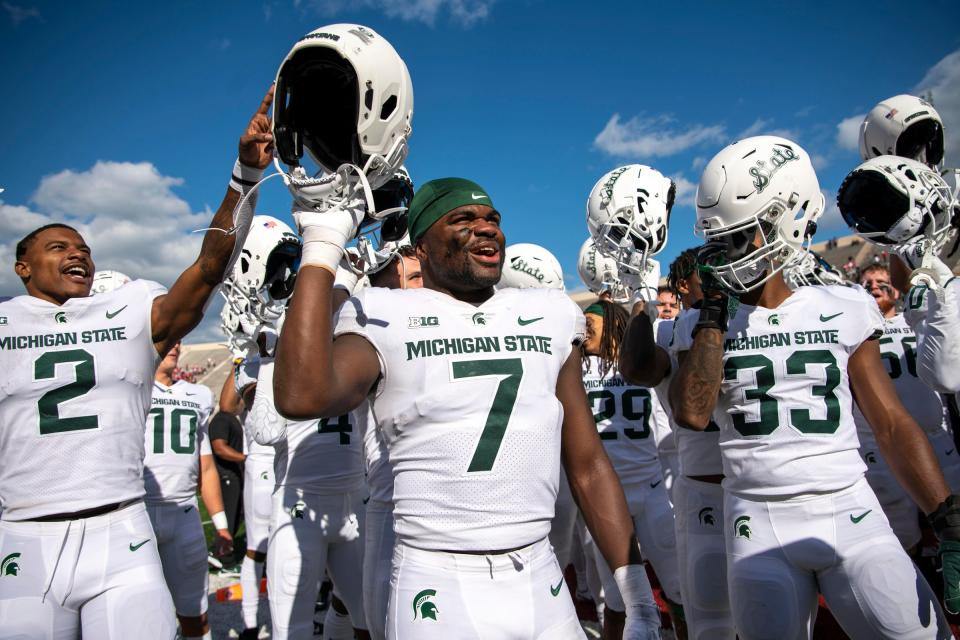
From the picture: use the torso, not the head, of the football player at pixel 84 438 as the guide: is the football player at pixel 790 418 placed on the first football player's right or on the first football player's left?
on the first football player's left

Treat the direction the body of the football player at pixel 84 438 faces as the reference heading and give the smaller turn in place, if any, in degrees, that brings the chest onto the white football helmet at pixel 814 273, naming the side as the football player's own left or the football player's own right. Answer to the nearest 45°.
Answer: approximately 90° to the football player's own left

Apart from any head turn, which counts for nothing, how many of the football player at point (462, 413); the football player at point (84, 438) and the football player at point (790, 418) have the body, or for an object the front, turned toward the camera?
3

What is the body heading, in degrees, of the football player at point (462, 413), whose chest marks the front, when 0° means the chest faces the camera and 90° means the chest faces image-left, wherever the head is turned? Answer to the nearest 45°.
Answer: approximately 0°

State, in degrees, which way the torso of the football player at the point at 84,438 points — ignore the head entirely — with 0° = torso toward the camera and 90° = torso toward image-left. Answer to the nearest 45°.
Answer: approximately 0°

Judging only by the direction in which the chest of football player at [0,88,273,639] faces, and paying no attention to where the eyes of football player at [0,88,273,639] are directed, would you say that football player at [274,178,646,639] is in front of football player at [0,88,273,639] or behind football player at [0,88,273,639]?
in front

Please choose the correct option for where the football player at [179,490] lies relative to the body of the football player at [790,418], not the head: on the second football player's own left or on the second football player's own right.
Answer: on the second football player's own right

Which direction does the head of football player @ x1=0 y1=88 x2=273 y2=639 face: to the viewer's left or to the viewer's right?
to the viewer's right

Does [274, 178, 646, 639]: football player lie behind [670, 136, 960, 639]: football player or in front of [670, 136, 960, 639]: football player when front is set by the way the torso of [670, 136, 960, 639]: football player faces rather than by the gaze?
in front

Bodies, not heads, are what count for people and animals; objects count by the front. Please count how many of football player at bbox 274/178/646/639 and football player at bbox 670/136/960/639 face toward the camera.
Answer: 2
